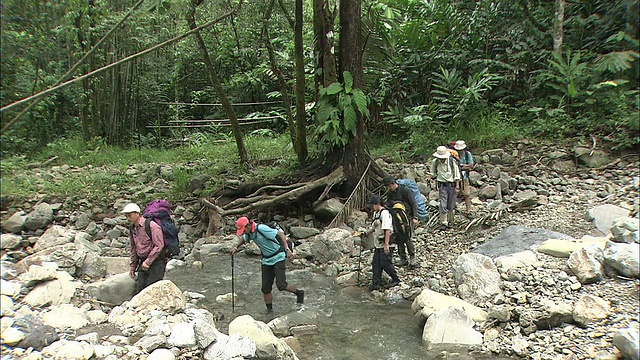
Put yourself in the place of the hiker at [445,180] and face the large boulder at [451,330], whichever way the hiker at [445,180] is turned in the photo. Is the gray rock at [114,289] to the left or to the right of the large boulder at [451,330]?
right

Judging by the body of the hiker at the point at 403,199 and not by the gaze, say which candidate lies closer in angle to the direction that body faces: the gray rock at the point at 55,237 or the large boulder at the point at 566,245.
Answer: the gray rock

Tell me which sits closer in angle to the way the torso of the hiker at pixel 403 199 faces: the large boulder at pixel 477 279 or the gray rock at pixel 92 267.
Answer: the gray rock

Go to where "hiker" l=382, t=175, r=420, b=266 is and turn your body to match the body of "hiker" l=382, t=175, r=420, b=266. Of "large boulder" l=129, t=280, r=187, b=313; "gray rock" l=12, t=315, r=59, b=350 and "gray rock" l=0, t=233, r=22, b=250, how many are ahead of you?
3

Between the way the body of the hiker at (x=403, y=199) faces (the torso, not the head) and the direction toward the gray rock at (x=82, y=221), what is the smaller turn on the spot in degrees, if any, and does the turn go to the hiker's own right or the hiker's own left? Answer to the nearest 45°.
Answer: approximately 45° to the hiker's own right

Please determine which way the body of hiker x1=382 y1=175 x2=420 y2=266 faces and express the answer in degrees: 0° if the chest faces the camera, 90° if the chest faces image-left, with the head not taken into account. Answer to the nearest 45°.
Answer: approximately 45°
